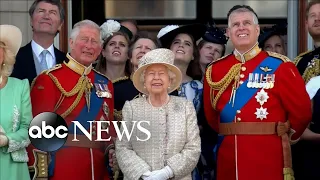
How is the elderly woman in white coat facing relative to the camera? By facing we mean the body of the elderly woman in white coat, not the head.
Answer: toward the camera

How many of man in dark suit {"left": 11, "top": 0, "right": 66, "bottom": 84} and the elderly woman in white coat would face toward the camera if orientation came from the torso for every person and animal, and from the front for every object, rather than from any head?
2

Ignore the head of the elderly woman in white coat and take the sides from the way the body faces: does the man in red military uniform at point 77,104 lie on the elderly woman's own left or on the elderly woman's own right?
on the elderly woman's own right

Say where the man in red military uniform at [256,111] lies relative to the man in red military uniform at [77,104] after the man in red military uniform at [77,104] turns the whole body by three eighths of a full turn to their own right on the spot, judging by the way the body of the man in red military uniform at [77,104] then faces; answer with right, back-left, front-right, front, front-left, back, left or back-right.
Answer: back

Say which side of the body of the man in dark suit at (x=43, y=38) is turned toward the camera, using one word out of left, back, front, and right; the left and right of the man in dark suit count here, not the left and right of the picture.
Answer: front

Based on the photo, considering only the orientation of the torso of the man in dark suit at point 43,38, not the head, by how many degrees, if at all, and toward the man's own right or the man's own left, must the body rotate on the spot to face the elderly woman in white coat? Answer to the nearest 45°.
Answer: approximately 45° to the man's own left

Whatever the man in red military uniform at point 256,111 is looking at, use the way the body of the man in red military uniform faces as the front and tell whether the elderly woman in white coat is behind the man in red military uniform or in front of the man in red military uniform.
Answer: in front

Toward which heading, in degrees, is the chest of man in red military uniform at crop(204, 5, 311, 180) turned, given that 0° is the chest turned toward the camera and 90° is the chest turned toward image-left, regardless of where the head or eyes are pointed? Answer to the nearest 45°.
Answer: approximately 45°
